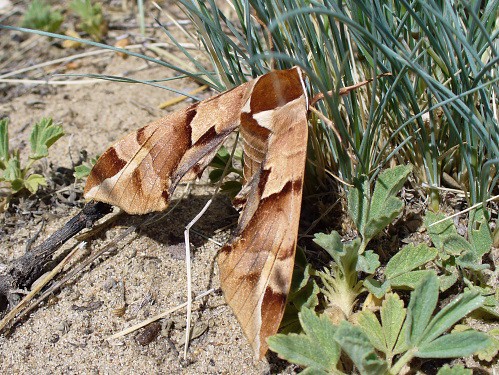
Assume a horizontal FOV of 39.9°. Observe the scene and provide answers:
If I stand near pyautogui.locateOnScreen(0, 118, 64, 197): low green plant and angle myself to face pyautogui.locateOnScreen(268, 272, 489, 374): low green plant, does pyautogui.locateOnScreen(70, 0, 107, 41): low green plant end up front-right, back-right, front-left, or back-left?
back-left

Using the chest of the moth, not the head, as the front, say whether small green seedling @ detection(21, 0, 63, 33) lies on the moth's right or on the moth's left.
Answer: on the moth's left

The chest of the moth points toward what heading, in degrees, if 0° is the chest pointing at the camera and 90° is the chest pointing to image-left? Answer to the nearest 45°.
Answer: approximately 225°

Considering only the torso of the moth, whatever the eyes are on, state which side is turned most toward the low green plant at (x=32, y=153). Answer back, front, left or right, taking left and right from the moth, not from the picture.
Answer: left
